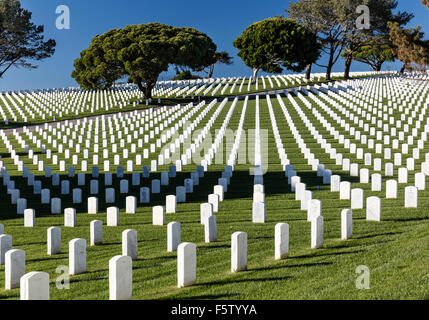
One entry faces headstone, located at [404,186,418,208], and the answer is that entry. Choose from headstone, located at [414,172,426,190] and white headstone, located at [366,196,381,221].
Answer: headstone, located at [414,172,426,190]

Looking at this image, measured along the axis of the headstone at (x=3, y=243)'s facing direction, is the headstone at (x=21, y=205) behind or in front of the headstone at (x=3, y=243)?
behind

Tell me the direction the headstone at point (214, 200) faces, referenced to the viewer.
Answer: facing the viewer

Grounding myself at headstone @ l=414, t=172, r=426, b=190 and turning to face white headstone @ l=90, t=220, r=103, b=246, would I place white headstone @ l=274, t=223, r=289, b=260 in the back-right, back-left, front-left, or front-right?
front-left

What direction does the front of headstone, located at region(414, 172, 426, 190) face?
toward the camera

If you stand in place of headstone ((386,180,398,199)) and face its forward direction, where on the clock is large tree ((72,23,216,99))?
The large tree is roughly at 5 o'clock from the headstone.

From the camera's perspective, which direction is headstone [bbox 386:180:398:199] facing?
toward the camera

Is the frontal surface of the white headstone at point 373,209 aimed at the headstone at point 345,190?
no

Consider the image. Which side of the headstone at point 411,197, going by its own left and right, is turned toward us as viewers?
front

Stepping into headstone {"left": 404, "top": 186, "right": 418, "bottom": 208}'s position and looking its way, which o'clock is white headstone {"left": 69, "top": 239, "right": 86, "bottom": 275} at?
The white headstone is roughly at 1 o'clock from the headstone.

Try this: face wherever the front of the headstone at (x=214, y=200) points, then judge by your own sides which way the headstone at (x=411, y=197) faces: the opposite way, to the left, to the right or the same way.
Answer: the same way

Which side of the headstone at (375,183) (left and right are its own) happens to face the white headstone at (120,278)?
front

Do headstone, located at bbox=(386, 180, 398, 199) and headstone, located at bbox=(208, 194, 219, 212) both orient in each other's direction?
no

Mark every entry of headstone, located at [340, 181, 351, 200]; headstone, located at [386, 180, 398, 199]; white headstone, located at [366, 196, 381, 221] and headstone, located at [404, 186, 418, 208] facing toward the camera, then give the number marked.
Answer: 4

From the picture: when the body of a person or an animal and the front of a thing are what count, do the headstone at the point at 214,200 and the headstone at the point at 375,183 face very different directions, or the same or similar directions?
same or similar directions

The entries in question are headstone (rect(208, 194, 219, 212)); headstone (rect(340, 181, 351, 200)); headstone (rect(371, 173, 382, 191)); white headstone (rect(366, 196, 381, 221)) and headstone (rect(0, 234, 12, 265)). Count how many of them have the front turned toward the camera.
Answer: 5

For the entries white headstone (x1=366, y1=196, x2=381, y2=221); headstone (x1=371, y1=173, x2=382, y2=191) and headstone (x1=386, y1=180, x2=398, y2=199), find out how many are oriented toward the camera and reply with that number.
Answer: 3

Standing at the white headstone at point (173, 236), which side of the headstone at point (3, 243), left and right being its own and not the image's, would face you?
left

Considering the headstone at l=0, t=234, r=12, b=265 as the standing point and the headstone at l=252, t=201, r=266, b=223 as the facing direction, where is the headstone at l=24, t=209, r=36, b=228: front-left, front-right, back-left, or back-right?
front-left

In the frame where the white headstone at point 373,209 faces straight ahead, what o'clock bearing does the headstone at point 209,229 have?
The headstone is roughly at 2 o'clock from the white headstone.

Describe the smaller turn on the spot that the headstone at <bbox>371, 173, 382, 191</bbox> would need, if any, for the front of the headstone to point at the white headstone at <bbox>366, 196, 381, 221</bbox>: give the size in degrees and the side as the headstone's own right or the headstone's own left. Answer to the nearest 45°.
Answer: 0° — it already faces it

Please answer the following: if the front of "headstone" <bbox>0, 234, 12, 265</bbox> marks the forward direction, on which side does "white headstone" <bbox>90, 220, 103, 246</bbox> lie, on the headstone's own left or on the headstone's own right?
on the headstone's own left
